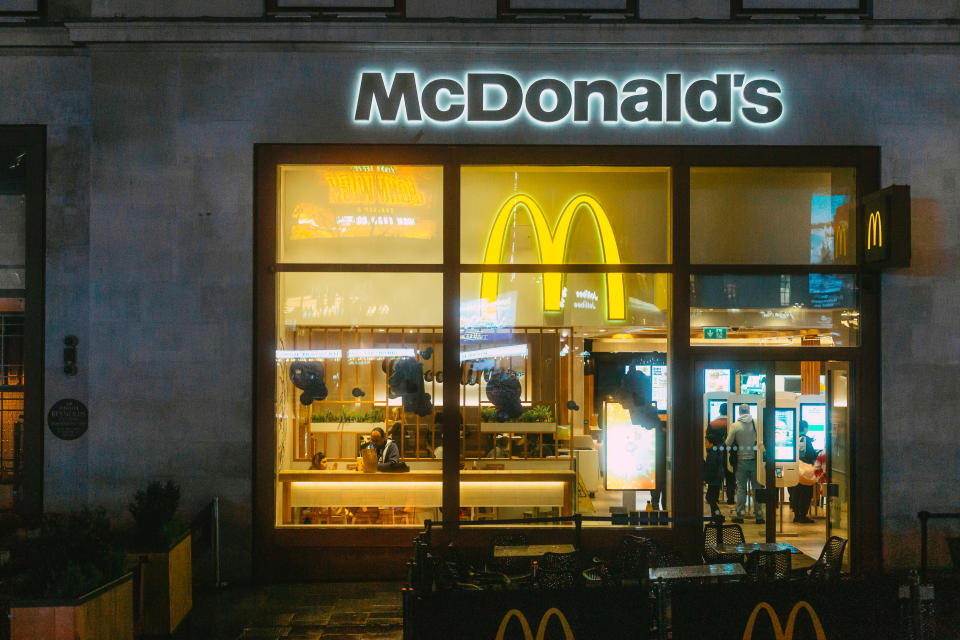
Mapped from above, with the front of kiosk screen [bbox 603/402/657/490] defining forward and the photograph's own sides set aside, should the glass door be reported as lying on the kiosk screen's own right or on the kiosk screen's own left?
on the kiosk screen's own left

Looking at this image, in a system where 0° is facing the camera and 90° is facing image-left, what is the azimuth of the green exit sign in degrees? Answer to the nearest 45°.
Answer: approximately 0°

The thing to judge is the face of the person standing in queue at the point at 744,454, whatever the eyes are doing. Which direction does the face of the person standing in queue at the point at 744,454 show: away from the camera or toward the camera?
away from the camera

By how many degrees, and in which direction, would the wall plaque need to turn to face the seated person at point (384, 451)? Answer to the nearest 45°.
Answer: approximately 90° to its left

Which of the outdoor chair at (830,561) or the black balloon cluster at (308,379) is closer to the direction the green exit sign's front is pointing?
the outdoor chair

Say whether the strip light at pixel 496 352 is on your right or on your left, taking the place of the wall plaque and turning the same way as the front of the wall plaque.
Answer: on your left

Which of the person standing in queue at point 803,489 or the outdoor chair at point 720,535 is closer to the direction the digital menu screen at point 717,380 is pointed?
the outdoor chair
